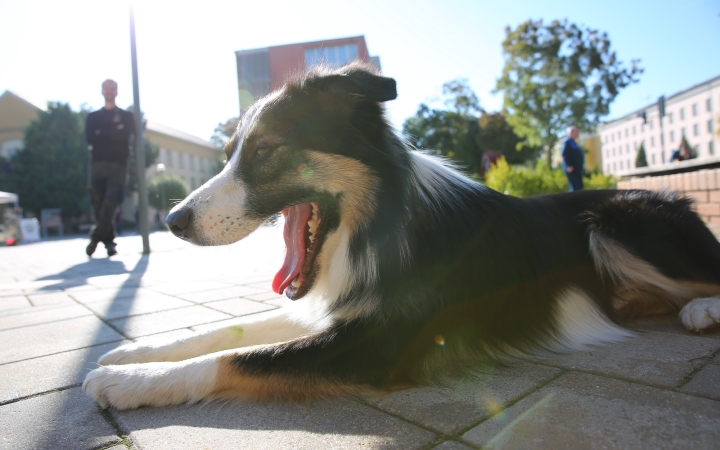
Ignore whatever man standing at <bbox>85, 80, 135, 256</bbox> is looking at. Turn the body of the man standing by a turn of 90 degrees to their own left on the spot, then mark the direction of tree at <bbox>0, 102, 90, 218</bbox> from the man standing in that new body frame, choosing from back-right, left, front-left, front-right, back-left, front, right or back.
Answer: left

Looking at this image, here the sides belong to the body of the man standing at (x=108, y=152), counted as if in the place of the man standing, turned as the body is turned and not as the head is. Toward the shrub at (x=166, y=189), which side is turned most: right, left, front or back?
back

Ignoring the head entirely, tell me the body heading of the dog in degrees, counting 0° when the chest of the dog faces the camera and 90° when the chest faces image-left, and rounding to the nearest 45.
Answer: approximately 90°

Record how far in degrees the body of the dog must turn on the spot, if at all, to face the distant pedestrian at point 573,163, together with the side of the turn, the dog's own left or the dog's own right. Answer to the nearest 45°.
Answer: approximately 135° to the dog's own right

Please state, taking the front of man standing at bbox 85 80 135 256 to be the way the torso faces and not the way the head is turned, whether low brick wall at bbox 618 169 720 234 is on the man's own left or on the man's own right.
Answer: on the man's own left

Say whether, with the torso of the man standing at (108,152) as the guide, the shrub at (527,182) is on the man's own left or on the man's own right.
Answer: on the man's own left

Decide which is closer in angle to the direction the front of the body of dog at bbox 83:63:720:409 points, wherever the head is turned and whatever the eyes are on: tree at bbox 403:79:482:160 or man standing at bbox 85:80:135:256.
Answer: the man standing

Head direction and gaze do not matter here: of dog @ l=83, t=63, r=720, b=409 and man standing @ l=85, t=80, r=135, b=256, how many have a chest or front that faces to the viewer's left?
1

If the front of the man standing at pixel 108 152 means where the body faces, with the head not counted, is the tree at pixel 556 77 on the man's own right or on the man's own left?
on the man's own left

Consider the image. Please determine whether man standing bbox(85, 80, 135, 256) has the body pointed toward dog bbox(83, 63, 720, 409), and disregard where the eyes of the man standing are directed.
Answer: yes

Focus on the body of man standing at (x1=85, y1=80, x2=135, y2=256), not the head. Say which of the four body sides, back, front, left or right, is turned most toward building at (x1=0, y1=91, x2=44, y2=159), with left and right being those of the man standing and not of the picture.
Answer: back
